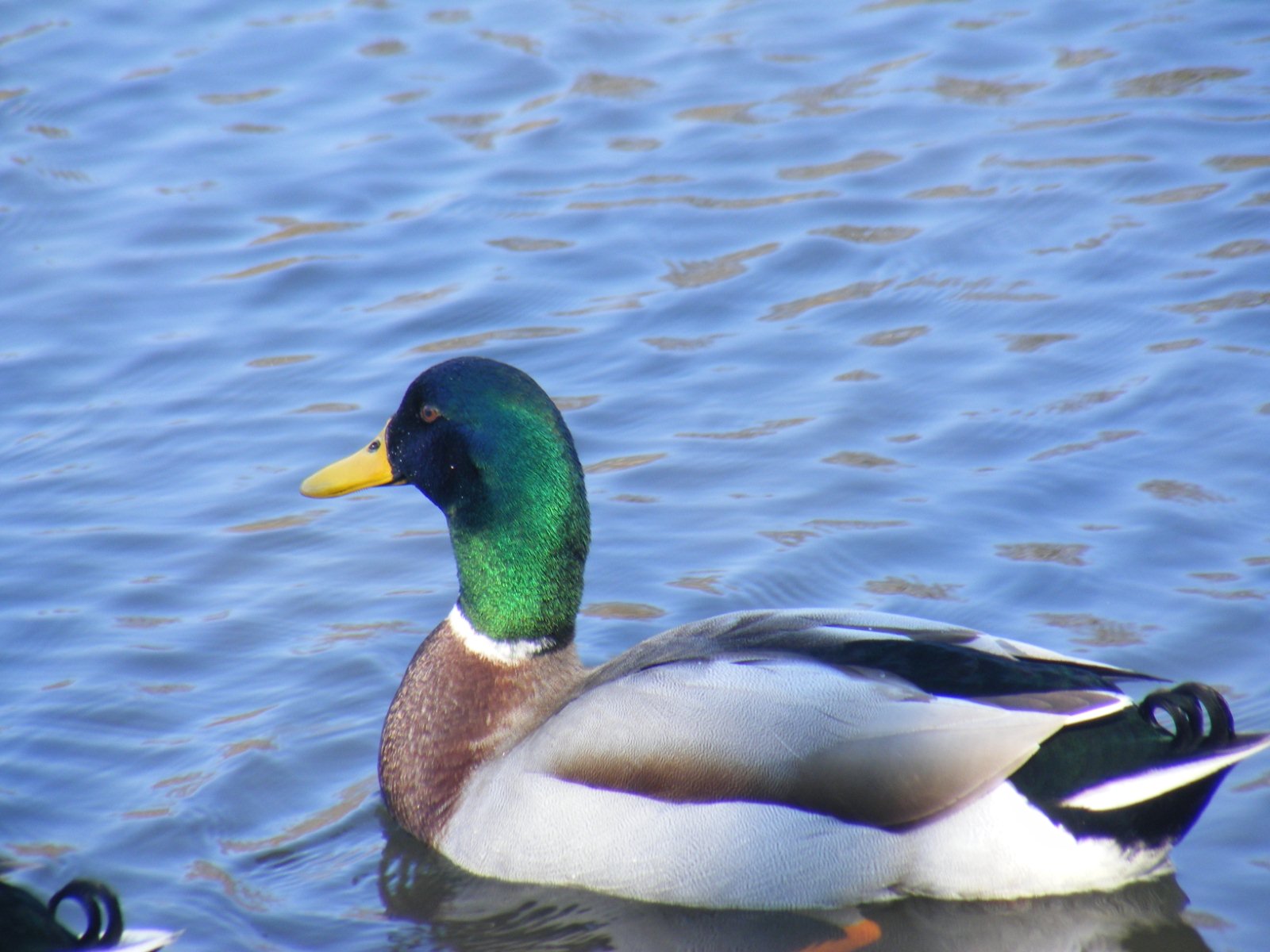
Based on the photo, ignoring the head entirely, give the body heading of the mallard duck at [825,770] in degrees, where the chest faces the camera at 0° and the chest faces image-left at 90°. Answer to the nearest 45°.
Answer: approximately 90°
